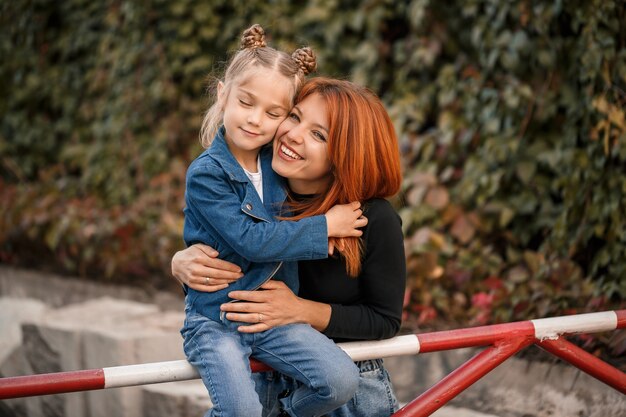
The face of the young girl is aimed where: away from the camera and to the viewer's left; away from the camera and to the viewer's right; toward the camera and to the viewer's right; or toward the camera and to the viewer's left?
toward the camera and to the viewer's right

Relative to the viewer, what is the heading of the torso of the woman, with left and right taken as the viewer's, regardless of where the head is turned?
facing the viewer and to the left of the viewer

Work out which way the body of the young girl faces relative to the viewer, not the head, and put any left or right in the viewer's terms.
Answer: facing the viewer and to the right of the viewer
